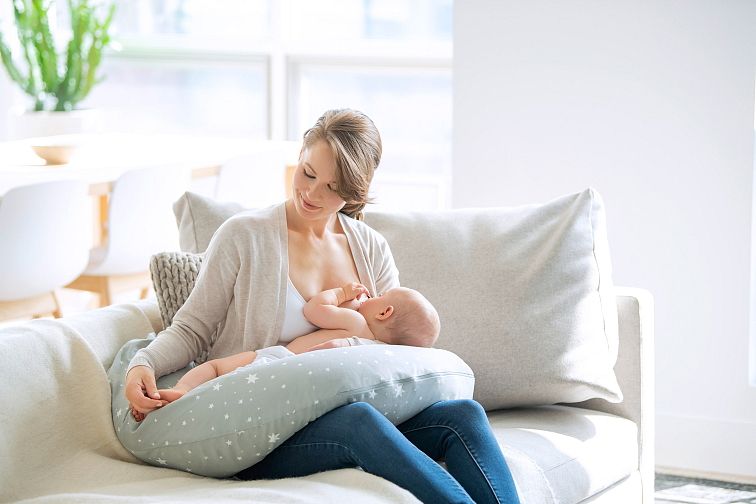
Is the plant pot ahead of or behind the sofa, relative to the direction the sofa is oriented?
behind

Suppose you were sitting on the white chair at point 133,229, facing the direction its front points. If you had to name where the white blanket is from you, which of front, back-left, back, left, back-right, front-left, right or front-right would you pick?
back-left

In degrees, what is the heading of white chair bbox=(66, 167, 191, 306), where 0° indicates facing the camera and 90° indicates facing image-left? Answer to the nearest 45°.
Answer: approximately 135°

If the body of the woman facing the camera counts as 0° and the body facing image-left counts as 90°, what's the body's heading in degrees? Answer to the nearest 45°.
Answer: approximately 315°

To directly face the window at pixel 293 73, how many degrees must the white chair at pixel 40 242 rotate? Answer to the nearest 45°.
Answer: approximately 90° to its right

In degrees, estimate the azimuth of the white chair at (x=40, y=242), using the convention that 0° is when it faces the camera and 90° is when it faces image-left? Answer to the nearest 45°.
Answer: approximately 135°

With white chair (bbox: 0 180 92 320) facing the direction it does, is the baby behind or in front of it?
behind

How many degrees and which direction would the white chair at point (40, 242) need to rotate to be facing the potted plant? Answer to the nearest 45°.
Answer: approximately 45° to its right

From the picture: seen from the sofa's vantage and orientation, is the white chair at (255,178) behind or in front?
behind

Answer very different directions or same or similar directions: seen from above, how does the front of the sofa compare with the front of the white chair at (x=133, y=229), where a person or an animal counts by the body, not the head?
very different directions
